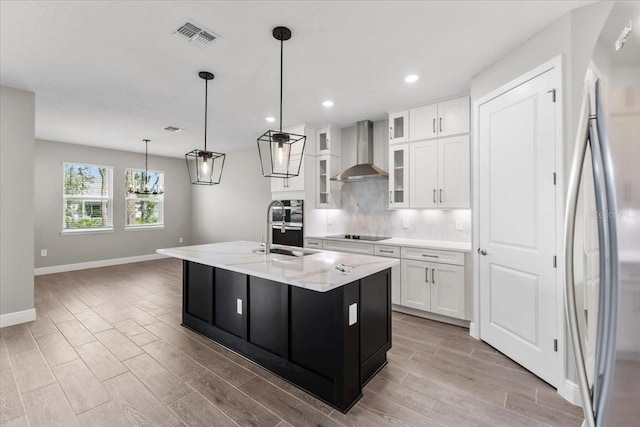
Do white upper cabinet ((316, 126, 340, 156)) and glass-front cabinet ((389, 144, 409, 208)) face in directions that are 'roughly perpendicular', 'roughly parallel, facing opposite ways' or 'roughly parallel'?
roughly parallel

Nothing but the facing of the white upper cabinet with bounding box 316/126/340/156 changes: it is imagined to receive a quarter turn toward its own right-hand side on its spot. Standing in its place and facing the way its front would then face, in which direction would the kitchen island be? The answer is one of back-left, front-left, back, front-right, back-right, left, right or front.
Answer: back-left

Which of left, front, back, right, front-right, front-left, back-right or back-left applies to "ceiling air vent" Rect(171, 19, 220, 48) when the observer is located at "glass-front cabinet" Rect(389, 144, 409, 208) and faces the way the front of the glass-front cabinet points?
front

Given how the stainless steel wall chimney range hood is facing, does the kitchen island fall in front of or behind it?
in front

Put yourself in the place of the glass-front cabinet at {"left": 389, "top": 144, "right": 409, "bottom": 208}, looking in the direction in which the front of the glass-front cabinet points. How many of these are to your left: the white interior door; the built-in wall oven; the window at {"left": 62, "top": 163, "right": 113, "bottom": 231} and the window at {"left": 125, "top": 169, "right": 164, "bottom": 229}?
1

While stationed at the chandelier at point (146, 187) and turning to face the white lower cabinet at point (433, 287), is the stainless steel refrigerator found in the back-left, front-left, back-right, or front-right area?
front-right

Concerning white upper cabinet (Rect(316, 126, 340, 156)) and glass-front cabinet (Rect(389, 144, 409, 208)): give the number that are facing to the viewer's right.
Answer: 0

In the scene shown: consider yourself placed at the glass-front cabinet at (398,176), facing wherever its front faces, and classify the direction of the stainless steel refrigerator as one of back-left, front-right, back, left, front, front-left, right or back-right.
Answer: front-left

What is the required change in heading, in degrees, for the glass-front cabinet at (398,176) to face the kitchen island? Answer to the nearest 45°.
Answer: approximately 45° to its left

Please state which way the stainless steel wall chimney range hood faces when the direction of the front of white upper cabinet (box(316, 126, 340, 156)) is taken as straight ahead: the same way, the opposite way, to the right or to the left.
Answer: the same way

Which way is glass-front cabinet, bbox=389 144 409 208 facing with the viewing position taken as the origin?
facing the viewer and to the left of the viewer

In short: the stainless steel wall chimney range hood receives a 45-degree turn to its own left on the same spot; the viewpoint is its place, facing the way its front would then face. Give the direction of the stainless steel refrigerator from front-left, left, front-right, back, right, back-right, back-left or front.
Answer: front

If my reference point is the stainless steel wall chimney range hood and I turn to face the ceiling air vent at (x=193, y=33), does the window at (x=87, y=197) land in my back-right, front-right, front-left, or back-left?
front-right

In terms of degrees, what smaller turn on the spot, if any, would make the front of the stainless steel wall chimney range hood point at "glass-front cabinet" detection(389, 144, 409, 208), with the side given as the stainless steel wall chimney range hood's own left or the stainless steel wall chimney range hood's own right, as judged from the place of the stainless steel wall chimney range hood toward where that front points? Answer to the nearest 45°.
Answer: approximately 90° to the stainless steel wall chimney range hood's own left

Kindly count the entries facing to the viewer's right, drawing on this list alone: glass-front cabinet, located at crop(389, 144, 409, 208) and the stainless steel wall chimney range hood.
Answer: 0

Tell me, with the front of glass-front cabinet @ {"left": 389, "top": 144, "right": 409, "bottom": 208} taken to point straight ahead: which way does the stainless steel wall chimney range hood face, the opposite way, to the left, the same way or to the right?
the same way
